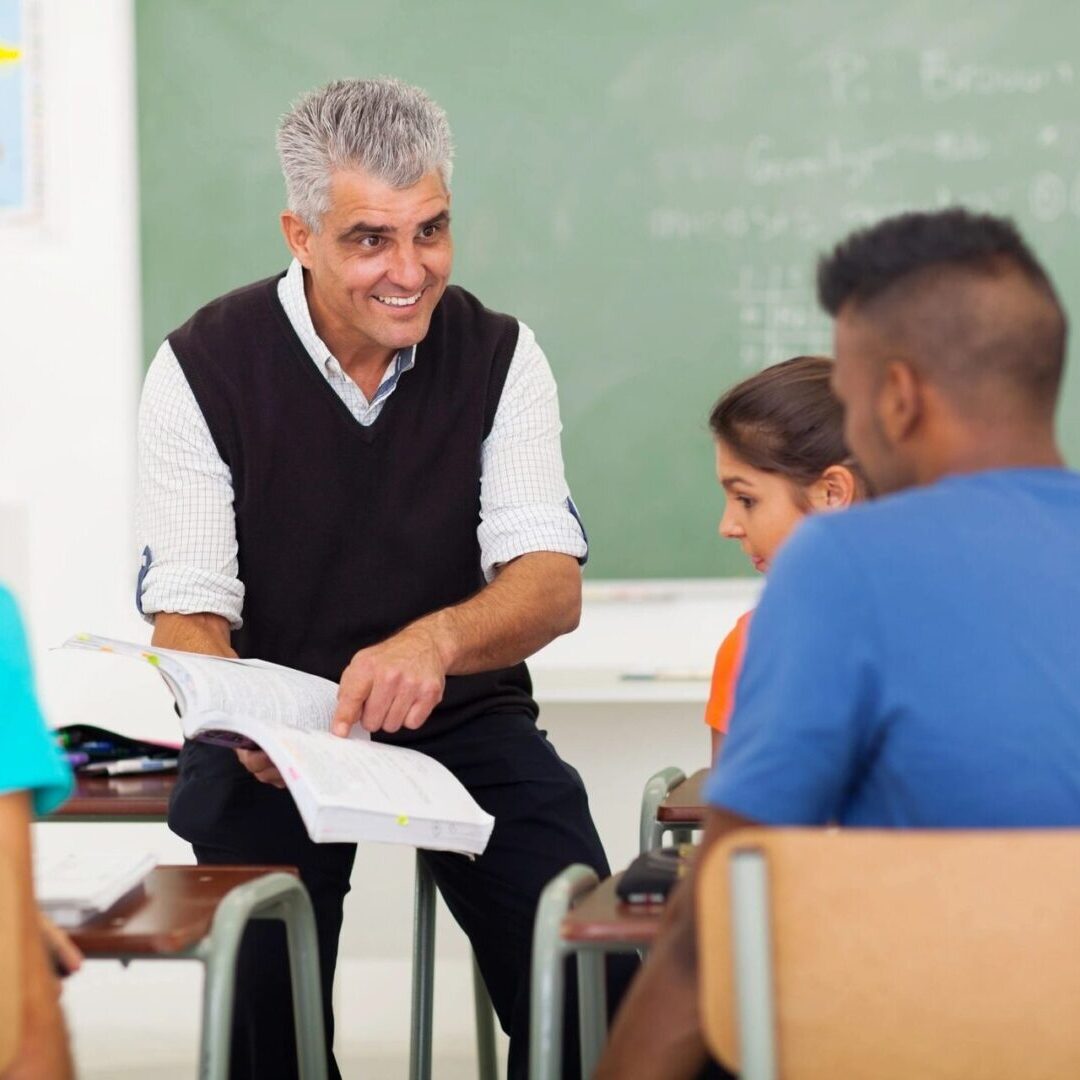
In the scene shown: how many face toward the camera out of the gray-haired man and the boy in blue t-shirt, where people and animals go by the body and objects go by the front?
1

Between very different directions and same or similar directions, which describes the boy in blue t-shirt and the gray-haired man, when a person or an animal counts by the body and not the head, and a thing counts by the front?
very different directions

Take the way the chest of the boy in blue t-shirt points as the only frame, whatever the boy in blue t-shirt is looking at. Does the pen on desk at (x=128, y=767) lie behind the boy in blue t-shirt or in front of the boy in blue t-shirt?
in front

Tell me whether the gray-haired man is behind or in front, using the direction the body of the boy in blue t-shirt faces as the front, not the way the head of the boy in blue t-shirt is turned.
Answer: in front

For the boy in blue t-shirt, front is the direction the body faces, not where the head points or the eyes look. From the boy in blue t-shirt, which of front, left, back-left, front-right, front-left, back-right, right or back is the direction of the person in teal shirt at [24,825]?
front-left

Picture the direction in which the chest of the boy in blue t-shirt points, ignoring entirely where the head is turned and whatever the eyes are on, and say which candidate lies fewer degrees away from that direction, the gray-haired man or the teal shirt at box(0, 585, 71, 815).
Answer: the gray-haired man

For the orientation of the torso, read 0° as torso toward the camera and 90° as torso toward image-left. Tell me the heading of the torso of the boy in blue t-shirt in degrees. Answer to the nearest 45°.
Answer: approximately 135°

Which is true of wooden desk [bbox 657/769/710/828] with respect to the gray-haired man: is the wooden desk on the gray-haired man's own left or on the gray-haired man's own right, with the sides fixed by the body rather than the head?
on the gray-haired man's own left

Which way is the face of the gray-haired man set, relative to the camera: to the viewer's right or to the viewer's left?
to the viewer's right

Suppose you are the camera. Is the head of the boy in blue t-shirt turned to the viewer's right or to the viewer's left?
to the viewer's left
